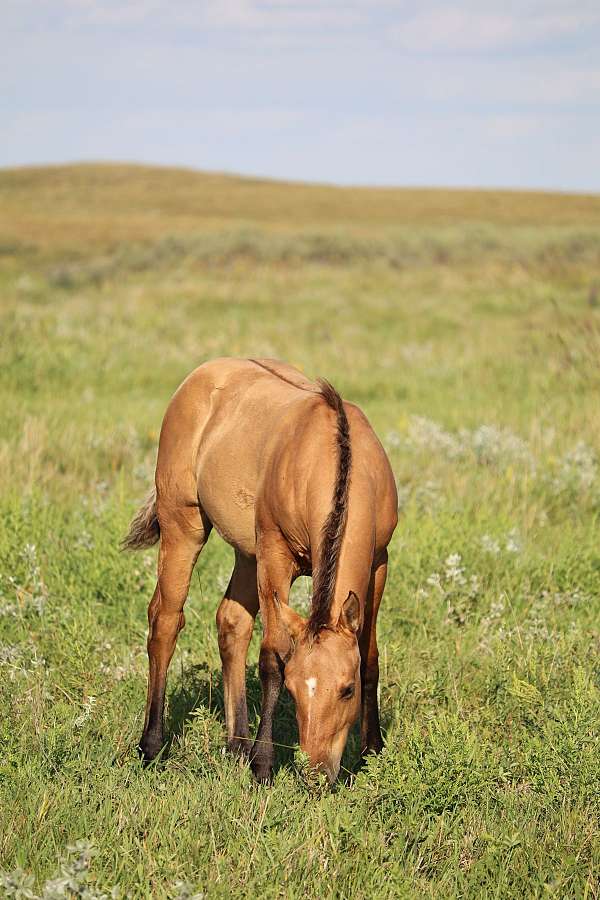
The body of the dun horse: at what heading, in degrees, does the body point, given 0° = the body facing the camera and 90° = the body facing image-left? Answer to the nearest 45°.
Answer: approximately 315°

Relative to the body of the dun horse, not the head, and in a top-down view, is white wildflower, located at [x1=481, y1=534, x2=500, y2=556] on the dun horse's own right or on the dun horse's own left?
on the dun horse's own left

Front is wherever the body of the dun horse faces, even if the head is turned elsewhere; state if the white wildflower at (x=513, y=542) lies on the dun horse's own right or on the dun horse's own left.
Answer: on the dun horse's own left
